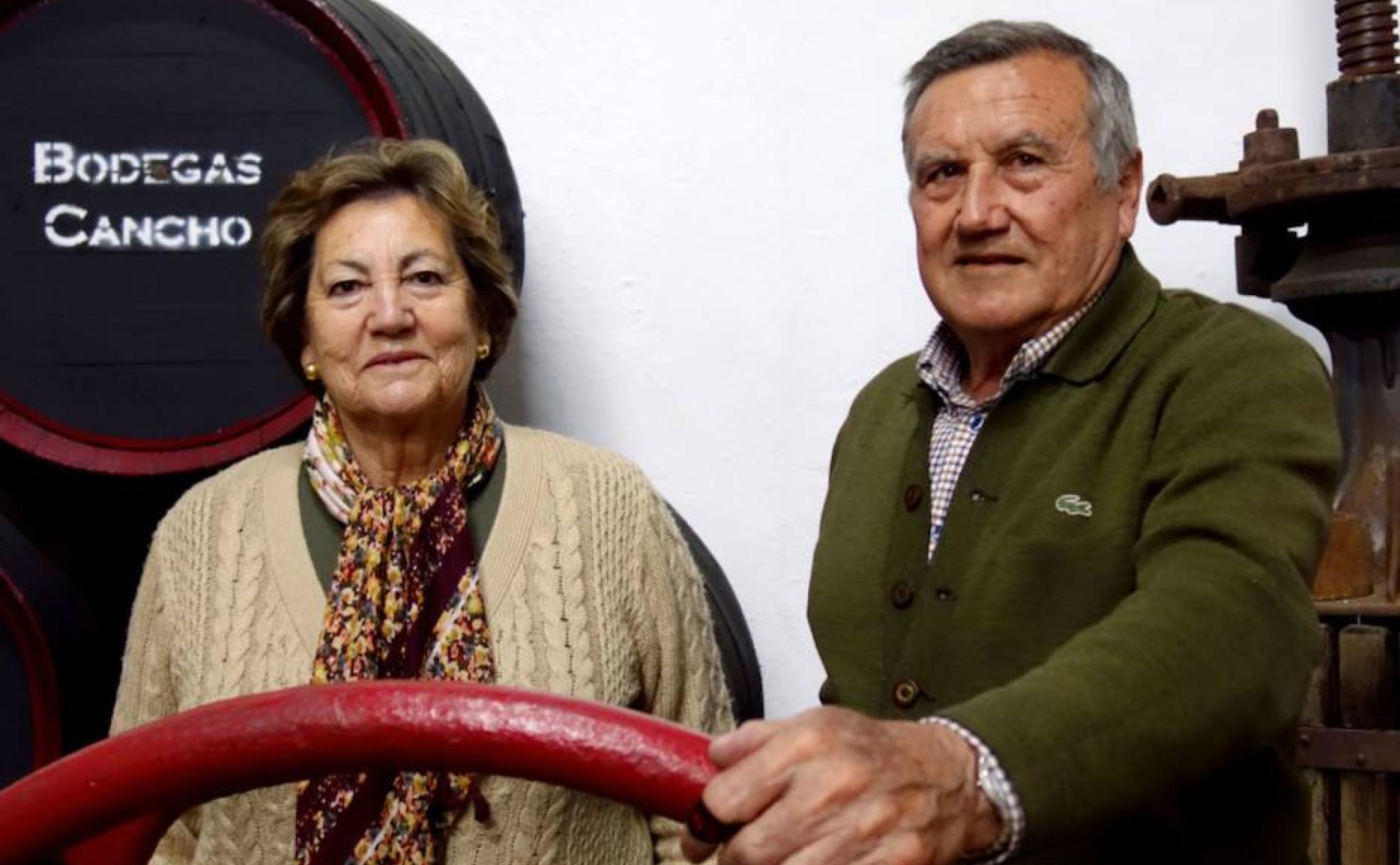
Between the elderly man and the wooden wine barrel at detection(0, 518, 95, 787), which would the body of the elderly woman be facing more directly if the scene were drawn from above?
the elderly man

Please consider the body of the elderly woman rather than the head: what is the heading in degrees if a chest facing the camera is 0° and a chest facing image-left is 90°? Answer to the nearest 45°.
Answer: approximately 0°

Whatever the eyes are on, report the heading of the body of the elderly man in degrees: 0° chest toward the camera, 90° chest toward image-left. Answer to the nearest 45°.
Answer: approximately 45°

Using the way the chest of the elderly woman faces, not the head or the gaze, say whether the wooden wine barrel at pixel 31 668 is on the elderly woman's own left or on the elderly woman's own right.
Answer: on the elderly woman's own right

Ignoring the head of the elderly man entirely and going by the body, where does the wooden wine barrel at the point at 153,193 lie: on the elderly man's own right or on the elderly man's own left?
on the elderly man's own right
